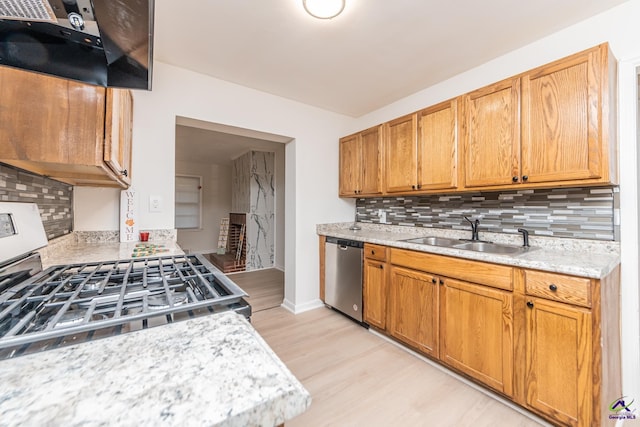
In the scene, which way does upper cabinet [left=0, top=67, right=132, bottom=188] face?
to the viewer's right

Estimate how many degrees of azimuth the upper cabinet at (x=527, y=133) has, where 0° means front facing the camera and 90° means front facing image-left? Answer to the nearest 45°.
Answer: approximately 45°

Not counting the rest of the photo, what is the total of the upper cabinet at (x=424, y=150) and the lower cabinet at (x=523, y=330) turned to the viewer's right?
0

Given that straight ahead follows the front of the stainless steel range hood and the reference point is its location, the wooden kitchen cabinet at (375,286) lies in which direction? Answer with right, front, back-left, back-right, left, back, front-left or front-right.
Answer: front

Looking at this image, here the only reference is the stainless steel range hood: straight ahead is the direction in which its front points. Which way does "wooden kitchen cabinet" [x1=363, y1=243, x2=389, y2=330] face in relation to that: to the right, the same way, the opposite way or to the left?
the opposite way

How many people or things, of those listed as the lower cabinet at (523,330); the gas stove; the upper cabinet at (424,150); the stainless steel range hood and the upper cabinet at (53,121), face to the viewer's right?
3

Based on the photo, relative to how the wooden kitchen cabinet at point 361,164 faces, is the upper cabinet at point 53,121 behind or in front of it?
in front

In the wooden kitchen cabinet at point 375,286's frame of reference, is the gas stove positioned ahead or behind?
ahead

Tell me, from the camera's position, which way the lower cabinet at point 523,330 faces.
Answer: facing the viewer and to the left of the viewer

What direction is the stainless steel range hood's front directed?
to the viewer's right

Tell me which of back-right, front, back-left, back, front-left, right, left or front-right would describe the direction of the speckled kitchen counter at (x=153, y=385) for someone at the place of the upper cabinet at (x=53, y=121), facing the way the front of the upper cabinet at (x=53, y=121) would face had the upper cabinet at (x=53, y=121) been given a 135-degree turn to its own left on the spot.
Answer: back-left
